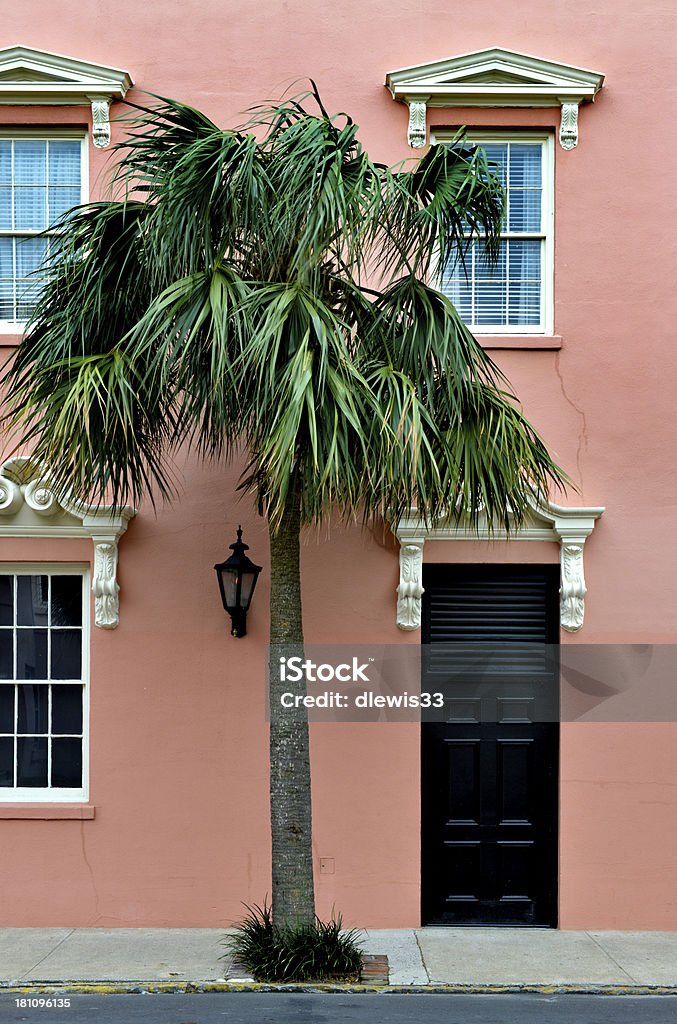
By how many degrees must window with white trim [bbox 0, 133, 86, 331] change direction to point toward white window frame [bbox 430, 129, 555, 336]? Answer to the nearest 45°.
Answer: approximately 90° to its left

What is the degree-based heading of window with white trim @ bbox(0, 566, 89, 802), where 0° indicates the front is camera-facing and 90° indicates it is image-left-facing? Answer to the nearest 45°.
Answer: approximately 0°

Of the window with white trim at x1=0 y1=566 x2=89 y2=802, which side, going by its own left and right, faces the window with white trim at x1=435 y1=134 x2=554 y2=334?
left

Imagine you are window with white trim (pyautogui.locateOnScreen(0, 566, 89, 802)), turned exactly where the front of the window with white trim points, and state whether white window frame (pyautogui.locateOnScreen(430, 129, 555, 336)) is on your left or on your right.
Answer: on your left

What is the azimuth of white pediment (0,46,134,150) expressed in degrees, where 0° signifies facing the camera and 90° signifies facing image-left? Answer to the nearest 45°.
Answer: approximately 0°
